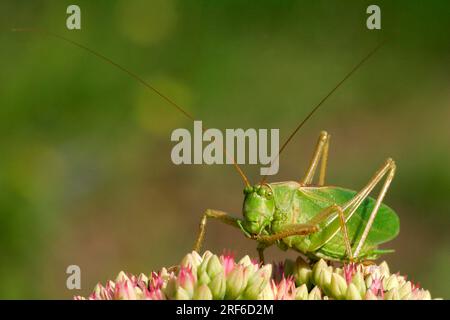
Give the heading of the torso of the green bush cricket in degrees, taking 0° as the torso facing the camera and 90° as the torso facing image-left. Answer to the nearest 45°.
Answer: approximately 45°
